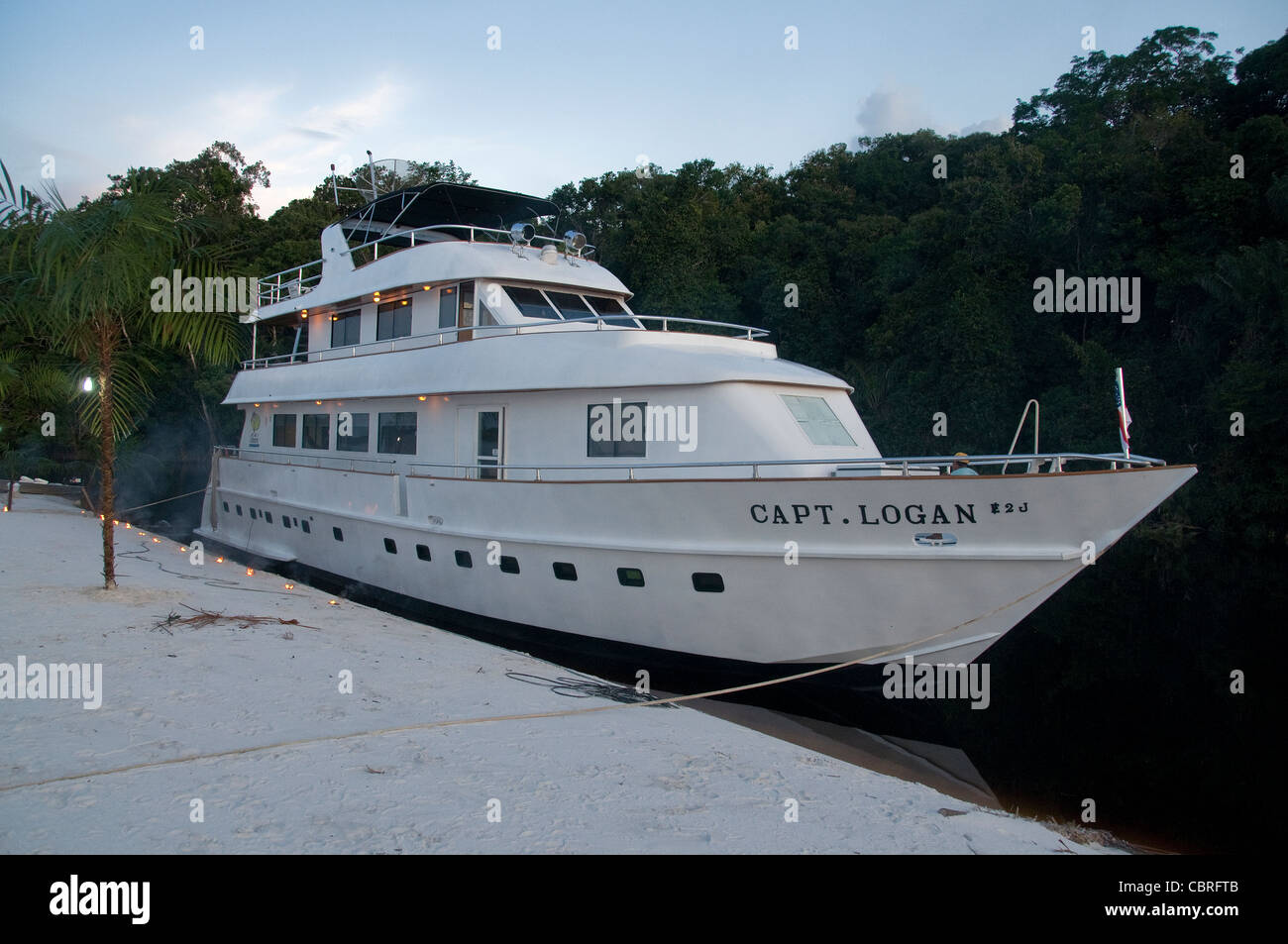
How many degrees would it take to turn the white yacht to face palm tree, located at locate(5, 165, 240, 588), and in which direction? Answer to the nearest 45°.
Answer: approximately 135° to its right

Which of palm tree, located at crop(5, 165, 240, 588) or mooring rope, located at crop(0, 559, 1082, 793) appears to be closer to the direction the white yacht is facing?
the mooring rope

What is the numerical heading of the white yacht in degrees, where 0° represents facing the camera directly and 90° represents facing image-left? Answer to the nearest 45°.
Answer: approximately 315°
